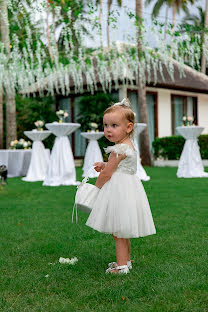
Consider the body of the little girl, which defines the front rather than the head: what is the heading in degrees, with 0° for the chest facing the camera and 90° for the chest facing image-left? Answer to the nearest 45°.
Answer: approximately 90°

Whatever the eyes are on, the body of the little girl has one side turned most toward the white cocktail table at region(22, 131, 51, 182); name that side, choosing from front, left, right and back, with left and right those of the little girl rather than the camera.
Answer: right

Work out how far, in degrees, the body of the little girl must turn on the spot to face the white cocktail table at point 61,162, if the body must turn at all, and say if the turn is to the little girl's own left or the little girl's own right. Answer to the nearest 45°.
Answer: approximately 90° to the little girl's own right
